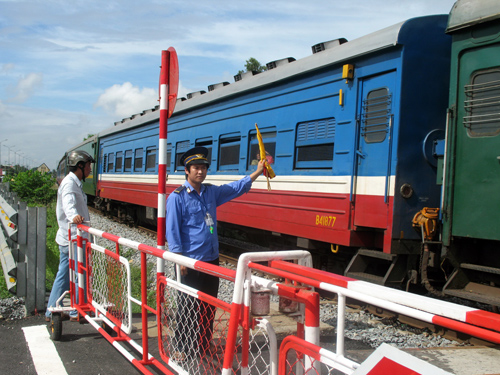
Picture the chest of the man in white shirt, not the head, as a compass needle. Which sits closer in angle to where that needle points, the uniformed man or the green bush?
the uniformed man

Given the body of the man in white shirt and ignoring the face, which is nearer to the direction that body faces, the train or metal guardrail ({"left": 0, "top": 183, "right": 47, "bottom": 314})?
the train

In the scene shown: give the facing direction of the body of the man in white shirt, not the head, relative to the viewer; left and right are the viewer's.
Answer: facing to the right of the viewer

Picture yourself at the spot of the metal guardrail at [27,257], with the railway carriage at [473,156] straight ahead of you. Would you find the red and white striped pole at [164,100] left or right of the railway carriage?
right
